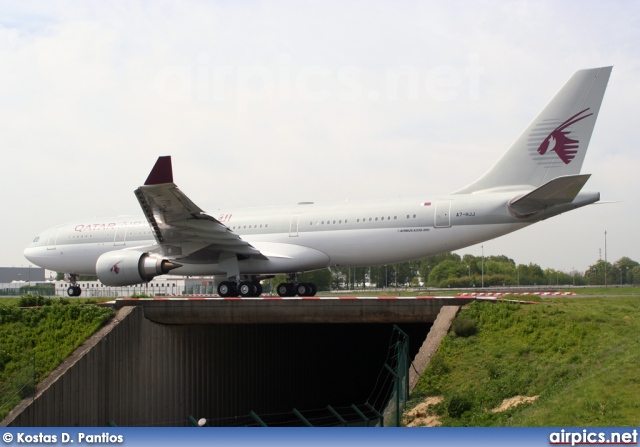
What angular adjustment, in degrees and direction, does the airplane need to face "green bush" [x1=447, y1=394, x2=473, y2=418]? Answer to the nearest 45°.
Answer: approximately 135° to its left

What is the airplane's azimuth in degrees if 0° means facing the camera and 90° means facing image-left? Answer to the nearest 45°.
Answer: approximately 135°

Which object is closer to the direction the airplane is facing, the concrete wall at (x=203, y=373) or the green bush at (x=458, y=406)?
the concrete wall
